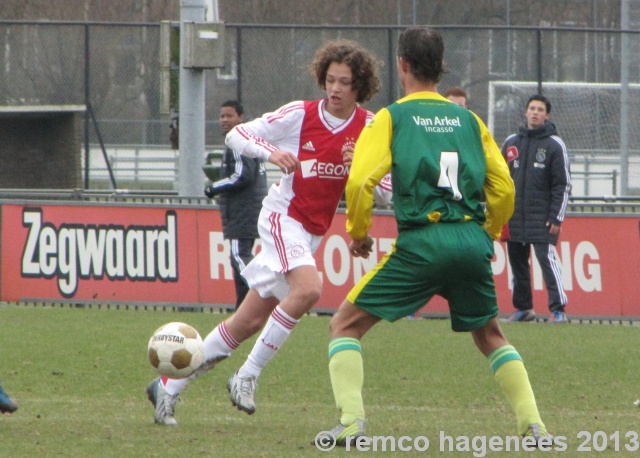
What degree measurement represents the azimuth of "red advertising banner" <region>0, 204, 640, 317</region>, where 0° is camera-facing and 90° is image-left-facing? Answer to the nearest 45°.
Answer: approximately 0°

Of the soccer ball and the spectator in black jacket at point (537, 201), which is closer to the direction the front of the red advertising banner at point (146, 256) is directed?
the soccer ball

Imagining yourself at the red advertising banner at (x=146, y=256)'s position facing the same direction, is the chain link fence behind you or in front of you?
behind

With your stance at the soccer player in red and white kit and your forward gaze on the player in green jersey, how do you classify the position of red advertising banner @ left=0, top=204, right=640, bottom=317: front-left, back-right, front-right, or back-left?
back-left

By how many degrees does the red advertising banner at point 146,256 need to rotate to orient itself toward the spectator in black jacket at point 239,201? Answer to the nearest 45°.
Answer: approximately 45° to its left

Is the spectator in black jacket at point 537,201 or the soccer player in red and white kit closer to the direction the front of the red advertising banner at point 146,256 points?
the soccer player in red and white kit

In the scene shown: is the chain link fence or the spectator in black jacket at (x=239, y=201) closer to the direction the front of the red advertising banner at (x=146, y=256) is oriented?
the spectator in black jacket
